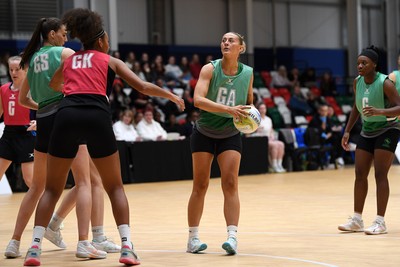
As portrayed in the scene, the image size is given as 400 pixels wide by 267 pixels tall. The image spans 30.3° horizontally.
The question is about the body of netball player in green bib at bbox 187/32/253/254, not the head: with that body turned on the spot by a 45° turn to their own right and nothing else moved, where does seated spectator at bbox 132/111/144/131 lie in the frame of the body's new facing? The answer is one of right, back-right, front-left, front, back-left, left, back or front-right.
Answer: back-right

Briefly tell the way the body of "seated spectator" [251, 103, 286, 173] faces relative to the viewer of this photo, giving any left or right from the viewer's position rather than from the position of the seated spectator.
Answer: facing the viewer and to the right of the viewer

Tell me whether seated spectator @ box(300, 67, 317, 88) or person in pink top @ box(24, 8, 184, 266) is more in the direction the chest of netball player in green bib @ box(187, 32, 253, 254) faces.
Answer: the person in pink top

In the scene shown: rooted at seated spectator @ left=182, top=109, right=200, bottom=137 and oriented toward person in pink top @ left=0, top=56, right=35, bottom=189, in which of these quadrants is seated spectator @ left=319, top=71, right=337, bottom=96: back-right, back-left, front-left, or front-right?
back-left

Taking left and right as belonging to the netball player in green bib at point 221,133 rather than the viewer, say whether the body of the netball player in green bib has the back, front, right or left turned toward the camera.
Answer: front

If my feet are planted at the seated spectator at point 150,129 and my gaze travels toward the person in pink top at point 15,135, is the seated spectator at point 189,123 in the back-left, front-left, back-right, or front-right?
back-left

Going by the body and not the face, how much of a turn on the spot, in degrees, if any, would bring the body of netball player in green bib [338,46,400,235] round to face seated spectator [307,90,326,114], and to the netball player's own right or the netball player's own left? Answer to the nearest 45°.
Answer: approximately 135° to the netball player's own right

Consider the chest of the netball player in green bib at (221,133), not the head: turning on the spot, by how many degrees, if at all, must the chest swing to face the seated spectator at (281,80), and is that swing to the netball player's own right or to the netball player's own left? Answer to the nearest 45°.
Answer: approximately 180°

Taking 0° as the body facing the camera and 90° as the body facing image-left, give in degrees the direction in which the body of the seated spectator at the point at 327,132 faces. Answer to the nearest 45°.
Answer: approximately 315°

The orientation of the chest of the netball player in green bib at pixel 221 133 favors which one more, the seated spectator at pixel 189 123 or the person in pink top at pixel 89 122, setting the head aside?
the person in pink top

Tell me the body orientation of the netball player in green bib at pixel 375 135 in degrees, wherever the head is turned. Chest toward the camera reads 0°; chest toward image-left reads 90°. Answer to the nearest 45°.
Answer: approximately 45°

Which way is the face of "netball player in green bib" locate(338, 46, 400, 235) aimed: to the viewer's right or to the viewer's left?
to the viewer's left

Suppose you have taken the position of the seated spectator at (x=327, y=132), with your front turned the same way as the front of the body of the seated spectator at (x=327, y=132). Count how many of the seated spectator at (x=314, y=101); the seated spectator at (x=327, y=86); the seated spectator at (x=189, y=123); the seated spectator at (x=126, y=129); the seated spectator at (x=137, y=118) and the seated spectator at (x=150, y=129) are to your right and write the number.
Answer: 4

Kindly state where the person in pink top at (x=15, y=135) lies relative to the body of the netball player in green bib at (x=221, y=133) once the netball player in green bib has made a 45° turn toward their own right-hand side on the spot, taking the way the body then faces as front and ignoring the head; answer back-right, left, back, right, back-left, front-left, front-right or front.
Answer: right

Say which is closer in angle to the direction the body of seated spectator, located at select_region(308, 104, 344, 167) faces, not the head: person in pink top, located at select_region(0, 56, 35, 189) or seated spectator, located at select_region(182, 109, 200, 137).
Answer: the person in pink top

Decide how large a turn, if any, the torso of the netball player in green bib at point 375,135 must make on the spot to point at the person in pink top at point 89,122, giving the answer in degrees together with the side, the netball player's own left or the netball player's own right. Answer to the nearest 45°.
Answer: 0° — they already face them

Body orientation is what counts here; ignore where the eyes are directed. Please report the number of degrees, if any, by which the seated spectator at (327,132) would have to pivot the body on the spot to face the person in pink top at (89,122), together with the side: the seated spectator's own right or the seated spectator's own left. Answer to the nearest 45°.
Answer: approximately 45° to the seated spectator's own right

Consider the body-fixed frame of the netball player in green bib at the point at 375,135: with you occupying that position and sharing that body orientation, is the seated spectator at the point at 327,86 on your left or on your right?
on your right

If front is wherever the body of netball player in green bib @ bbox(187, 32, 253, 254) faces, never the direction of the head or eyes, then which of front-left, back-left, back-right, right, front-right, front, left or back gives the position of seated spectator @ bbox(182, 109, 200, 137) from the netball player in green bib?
back

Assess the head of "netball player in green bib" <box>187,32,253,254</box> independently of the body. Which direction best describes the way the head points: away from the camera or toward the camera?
toward the camera
